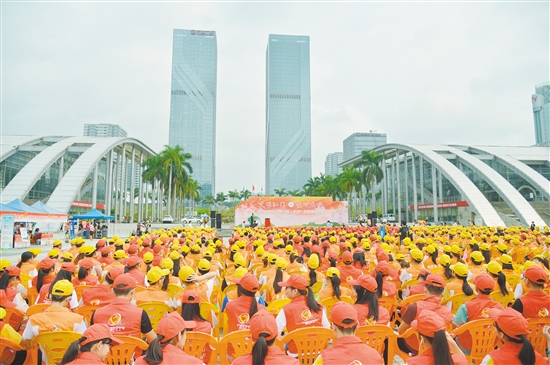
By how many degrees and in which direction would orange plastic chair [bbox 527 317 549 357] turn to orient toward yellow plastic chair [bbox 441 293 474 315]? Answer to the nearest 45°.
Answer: approximately 45° to its left

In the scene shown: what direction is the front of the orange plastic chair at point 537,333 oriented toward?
away from the camera

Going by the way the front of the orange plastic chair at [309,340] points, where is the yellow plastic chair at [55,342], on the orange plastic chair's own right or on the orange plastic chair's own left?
on the orange plastic chair's own left

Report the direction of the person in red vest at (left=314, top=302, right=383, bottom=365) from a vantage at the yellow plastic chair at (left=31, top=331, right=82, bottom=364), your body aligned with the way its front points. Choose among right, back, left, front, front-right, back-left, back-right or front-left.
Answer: back-right

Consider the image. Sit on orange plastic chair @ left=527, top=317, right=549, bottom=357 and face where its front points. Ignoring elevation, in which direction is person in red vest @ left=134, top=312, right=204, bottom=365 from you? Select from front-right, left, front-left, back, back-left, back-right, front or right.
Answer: back-left

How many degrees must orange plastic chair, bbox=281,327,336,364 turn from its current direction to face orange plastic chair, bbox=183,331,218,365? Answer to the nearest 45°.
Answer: approximately 90° to its left

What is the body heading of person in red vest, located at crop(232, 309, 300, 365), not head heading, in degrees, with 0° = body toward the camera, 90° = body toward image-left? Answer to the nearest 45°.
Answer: approximately 180°

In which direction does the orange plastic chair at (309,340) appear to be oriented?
away from the camera

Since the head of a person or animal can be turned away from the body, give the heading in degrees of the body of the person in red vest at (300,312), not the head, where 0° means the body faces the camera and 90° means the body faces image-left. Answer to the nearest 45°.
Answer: approximately 135°

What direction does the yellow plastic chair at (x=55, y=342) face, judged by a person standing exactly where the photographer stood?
facing away from the viewer

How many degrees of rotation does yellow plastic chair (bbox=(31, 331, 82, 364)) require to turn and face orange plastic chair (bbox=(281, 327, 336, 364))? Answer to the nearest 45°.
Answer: approximately 135° to its right

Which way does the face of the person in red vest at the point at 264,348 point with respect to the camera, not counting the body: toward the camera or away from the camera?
away from the camera

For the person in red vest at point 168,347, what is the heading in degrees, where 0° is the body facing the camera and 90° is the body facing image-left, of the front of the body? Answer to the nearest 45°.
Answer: approximately 225°
